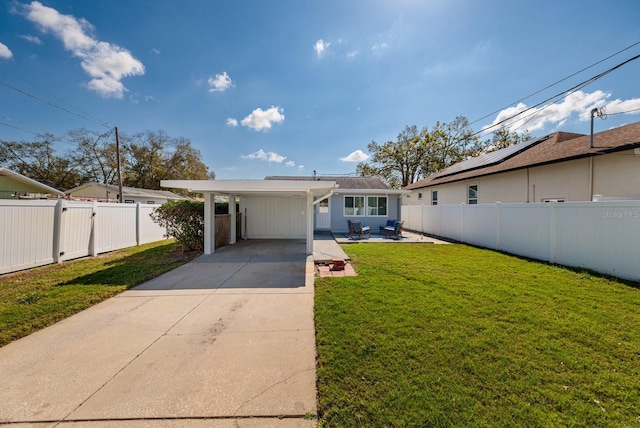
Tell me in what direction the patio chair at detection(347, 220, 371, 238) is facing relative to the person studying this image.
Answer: facing the viewer and to the right of the viewer

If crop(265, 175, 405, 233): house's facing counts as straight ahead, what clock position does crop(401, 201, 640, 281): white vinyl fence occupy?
The white vinyl fence is roughly at 11 o'clock from the house.

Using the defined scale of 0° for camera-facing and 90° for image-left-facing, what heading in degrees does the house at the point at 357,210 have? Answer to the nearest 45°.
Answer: approximately 0°

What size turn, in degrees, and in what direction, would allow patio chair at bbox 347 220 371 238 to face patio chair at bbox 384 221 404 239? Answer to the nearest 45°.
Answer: approximately 45° to its left

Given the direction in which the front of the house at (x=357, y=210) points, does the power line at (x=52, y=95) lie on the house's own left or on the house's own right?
on the house's own right

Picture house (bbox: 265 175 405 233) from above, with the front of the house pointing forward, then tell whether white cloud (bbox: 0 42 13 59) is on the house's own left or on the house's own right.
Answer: on the house's own right

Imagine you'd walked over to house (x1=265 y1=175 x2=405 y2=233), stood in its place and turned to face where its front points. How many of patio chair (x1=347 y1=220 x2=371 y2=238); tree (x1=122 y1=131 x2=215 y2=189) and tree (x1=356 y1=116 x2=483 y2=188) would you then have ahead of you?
1

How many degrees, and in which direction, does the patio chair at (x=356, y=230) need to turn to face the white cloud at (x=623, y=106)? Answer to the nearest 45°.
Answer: approximately 45° to its left

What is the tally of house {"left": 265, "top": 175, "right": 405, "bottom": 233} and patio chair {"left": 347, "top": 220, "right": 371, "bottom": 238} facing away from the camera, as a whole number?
0
